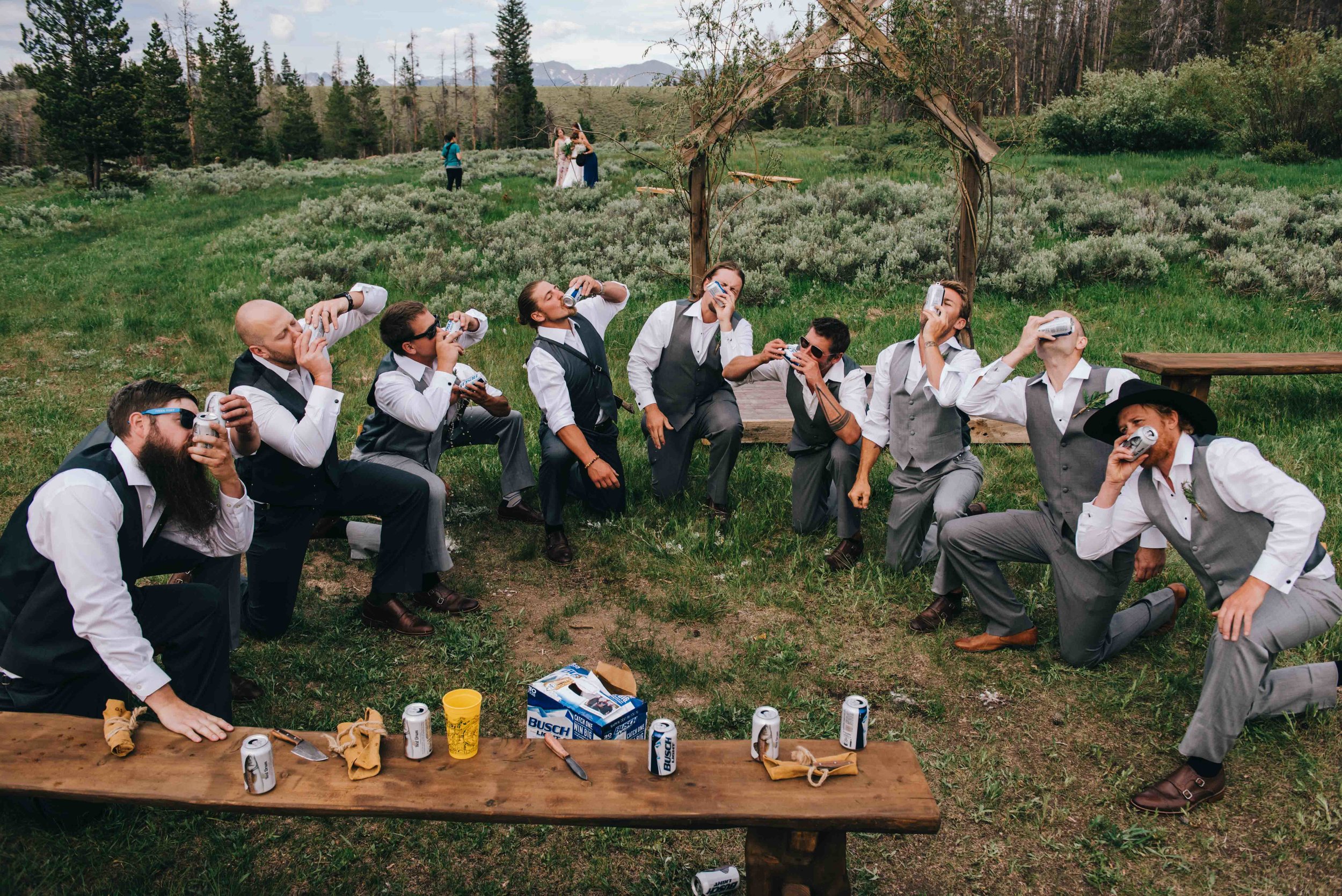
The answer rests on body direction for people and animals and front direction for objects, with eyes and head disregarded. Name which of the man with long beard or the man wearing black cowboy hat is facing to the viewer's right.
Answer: the man with long beard

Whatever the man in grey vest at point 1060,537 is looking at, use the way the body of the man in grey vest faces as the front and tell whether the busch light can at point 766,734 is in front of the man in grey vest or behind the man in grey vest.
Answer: in front

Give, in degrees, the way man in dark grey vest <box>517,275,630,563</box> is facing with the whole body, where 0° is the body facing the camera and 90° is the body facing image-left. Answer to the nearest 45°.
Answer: approximately 315°

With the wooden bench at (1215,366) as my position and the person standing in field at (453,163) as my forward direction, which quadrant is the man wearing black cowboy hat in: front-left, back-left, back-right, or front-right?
back-left

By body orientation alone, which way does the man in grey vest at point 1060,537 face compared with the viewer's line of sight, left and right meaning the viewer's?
facing the viewer and to the left of the viewer

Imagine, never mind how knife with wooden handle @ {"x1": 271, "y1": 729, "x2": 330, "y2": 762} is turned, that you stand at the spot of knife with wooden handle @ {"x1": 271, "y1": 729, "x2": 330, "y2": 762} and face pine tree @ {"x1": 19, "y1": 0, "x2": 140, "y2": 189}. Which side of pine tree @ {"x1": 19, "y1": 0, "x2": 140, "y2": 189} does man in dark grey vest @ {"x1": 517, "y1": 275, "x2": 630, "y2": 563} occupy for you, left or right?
right

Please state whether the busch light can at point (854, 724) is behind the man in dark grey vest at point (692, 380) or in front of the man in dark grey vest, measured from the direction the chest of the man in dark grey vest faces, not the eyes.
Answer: in front

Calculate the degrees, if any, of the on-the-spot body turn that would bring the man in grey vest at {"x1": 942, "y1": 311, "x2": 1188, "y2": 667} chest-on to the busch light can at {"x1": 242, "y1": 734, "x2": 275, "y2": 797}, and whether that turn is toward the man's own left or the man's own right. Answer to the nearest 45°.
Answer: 0° — they already face it

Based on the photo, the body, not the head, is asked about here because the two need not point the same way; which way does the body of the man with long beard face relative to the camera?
to the viewer's right

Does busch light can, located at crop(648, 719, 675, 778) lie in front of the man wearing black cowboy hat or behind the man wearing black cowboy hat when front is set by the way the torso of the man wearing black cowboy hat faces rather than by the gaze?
in front

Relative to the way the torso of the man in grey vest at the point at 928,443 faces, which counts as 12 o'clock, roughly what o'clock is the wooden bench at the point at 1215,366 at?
The wooden bench is roughly at 6 o'clock from the man in grey vest.

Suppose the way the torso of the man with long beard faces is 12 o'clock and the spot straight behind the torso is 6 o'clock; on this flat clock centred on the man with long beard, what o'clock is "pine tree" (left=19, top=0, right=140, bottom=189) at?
The pine tree is roughly at 9 o'clock from the man with long beard.

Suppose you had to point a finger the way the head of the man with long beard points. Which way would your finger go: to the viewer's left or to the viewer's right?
to the viewer's right

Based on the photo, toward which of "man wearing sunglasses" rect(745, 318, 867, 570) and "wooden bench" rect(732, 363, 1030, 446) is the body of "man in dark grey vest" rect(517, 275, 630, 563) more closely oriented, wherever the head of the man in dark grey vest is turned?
the man wearing sunglasses

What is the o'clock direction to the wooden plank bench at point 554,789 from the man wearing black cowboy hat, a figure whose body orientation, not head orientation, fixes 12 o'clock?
The wooden plank bench is roughly at 12 o'clock from the man wearing black cowboy hat.
